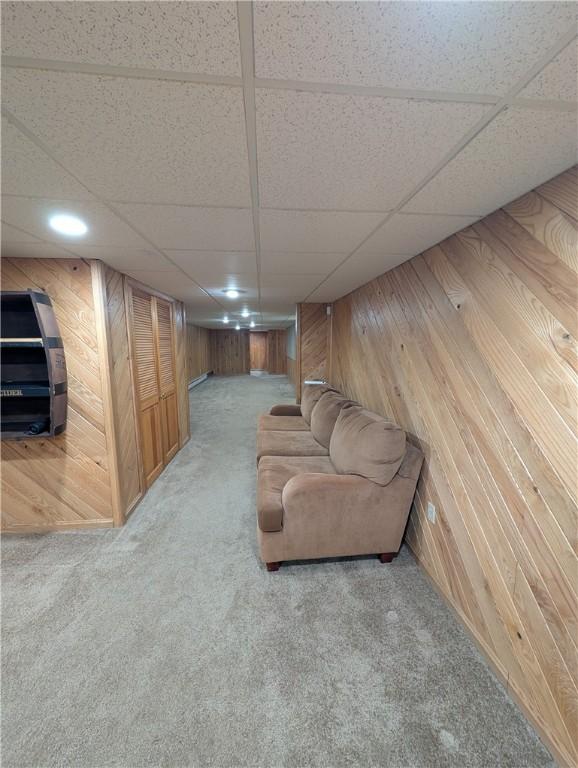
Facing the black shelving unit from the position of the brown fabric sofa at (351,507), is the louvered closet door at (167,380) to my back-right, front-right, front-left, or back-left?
front-right

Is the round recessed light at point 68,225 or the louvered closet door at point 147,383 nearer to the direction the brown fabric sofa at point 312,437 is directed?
the louvered closet door

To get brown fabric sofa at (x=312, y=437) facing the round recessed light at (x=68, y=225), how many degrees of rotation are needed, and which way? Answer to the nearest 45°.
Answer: approximately 45° to its left

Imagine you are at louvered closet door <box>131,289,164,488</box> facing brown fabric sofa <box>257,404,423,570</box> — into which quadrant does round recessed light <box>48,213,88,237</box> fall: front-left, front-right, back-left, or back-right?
front-right

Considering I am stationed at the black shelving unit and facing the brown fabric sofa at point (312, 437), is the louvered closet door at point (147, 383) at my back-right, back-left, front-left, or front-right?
front-left

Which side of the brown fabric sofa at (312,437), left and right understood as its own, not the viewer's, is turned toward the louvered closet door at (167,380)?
front

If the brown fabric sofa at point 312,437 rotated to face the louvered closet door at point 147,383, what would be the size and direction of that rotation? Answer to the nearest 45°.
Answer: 0° — it already faces it

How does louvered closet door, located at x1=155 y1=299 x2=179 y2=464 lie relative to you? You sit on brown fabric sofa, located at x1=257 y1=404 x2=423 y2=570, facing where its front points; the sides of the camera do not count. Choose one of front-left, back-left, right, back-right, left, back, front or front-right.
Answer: front-right

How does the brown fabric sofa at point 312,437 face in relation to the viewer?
to the viewer's left

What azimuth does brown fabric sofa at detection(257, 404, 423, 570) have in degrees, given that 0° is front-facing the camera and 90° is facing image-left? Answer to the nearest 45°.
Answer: approximately 90°
